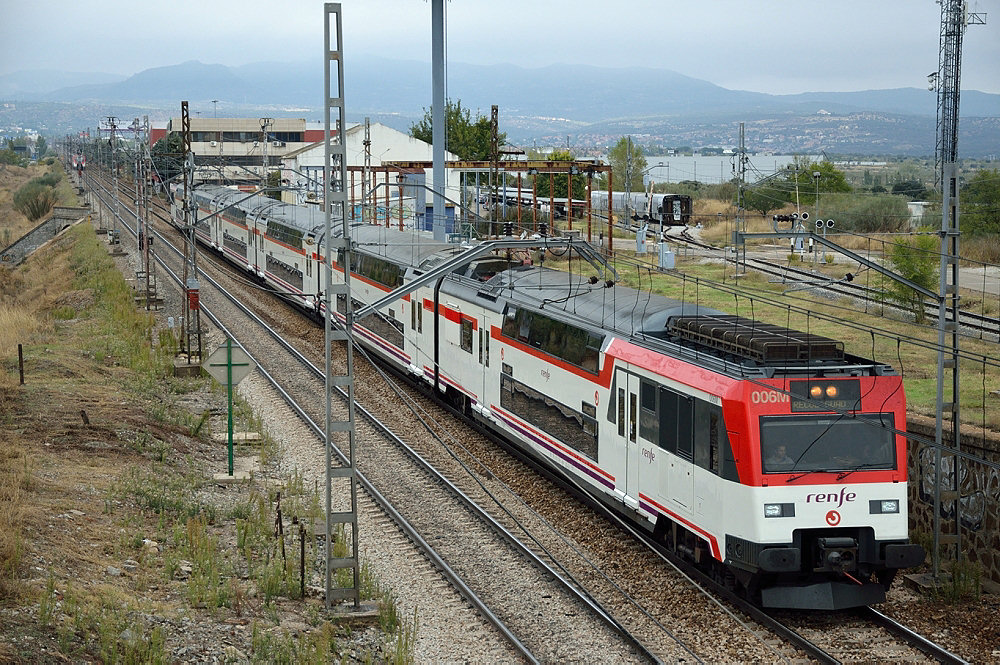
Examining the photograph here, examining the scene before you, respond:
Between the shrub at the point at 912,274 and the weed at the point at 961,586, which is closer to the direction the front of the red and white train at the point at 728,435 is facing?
the weed

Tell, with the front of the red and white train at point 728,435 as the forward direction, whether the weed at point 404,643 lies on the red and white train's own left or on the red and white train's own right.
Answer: on the red and white train's own right

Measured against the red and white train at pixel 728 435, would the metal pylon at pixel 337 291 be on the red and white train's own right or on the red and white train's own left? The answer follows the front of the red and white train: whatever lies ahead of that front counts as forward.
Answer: on the red and white train's own right

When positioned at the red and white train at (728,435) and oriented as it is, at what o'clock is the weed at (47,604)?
The weed is roughly at 4 o'clock from the red and white train.

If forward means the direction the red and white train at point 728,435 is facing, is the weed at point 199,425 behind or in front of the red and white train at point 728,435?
behind

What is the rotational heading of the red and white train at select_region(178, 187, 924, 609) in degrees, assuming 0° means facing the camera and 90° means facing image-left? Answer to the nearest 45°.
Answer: approximately 315°

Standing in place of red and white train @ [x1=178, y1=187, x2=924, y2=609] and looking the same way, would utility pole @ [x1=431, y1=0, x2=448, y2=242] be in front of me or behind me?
behind

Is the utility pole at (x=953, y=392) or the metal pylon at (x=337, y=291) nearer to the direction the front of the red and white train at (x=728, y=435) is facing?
the utility pole

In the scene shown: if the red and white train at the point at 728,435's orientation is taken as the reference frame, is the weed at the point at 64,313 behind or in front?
behind
